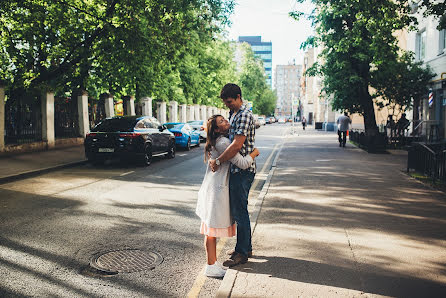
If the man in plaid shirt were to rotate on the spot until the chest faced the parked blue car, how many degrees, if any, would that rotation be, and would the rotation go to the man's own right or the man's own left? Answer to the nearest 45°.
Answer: approximately 90° to the man's own right

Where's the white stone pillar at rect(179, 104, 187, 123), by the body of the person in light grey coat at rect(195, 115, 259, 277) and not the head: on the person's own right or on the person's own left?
on the person's own left

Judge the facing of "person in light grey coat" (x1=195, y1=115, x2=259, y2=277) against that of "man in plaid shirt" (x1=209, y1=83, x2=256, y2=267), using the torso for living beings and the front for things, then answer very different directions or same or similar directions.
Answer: very different directions

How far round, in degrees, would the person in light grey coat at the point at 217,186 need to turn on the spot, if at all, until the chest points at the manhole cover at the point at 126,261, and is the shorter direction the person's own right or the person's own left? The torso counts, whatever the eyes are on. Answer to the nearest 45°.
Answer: approximately 135° to the person's own left

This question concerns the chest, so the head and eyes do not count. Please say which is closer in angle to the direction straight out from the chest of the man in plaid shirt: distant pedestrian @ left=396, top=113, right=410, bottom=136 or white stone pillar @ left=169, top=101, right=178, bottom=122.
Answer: the white stone pillar

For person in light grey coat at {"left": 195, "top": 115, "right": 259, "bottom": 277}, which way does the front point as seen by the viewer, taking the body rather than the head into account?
to the viewer's right

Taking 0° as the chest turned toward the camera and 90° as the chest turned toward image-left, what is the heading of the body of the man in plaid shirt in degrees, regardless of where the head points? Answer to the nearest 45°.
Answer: approximately 90°

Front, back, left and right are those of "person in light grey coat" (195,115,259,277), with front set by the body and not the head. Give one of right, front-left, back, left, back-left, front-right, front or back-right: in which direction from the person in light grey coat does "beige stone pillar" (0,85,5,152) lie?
back-left
